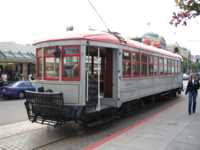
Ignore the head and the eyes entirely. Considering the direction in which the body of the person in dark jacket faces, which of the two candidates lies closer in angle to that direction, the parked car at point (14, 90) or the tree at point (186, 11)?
the tree

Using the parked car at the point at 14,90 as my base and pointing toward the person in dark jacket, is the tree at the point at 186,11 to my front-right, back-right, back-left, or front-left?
front-right

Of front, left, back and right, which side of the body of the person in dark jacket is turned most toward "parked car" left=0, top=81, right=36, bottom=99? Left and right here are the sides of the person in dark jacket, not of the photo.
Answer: right

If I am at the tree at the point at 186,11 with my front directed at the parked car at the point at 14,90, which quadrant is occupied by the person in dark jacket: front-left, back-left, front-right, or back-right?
front-right

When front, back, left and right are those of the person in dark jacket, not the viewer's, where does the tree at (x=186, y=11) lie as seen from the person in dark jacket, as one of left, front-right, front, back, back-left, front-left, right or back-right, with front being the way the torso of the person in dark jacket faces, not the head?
front

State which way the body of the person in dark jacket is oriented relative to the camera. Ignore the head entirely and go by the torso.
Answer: toward the camera

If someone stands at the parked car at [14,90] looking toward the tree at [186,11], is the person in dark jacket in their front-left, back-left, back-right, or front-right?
front-left
